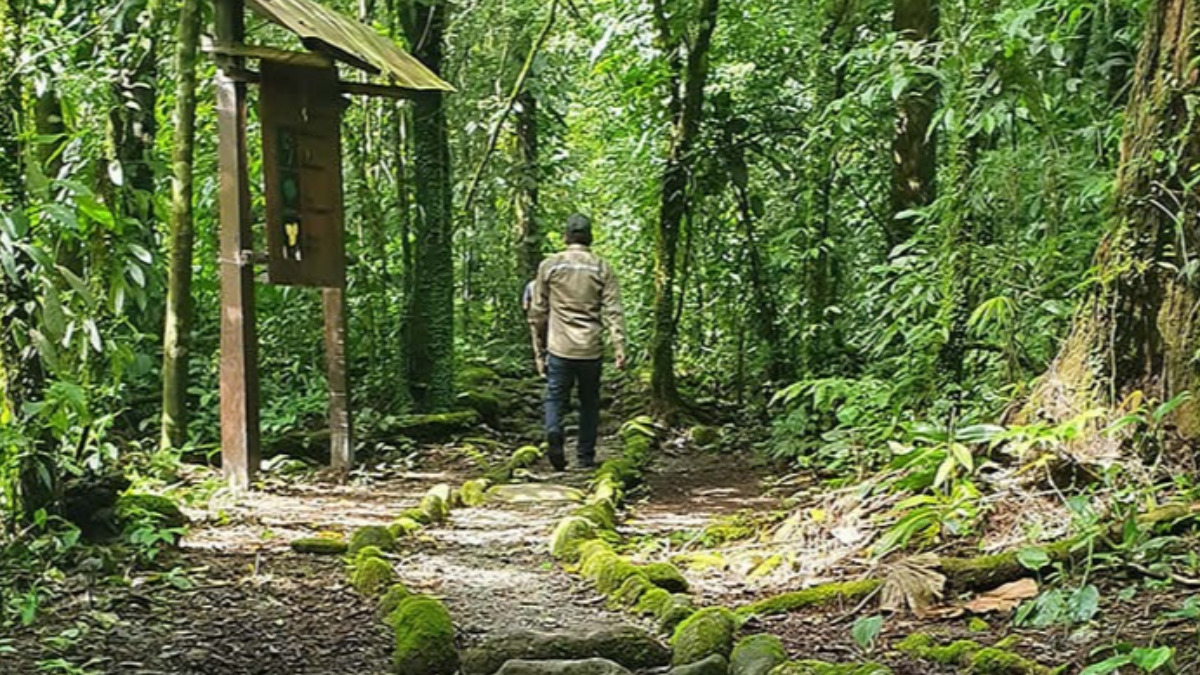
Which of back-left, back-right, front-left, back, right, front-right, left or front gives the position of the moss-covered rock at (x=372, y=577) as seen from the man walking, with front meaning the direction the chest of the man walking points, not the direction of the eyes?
back

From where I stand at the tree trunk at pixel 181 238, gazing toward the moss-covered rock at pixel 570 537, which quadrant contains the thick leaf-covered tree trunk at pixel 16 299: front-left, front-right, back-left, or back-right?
front-right

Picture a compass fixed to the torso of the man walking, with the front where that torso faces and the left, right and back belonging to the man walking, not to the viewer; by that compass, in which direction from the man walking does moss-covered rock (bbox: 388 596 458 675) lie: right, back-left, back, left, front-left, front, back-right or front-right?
back

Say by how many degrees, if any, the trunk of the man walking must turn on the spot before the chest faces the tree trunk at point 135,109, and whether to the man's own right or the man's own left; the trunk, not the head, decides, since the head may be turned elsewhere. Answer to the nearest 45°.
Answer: approximately 90° to the man's own left

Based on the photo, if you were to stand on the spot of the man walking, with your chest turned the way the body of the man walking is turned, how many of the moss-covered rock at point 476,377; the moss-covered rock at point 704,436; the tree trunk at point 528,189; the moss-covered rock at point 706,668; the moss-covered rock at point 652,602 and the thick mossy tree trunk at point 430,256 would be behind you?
2

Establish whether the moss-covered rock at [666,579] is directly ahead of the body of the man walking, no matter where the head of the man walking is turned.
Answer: no

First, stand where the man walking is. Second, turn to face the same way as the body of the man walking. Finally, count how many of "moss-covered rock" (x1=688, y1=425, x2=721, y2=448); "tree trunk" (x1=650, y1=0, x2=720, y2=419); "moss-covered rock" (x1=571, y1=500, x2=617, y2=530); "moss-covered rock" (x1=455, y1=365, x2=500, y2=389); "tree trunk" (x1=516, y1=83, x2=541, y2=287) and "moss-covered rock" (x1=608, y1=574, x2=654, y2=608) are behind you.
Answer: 2

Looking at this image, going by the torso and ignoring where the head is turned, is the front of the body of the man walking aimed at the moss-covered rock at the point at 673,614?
no

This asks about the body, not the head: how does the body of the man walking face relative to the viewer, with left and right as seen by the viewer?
facing away from the viewer

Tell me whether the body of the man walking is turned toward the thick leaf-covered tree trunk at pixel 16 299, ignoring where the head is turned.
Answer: no

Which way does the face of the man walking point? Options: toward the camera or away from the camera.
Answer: away from the camera

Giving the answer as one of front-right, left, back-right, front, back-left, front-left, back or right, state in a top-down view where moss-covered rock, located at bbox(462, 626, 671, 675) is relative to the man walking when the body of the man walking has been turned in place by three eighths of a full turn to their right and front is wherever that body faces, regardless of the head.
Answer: front-right

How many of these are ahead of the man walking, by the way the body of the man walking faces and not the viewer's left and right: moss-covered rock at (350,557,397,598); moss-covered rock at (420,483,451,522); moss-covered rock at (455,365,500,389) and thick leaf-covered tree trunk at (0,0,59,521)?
1

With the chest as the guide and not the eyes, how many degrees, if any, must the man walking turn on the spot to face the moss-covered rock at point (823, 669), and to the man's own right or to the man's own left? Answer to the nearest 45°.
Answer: approximately 180°

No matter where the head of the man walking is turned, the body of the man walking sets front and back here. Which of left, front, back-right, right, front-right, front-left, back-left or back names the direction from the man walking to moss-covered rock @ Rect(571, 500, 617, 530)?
back

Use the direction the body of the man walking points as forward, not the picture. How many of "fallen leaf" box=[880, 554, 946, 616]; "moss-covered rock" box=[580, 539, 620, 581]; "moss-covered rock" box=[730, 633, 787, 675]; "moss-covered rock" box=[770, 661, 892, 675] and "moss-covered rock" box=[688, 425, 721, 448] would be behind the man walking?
4

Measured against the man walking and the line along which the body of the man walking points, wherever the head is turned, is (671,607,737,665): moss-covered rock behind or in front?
behind

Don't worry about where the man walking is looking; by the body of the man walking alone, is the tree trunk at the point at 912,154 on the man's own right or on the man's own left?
on the man's own right
